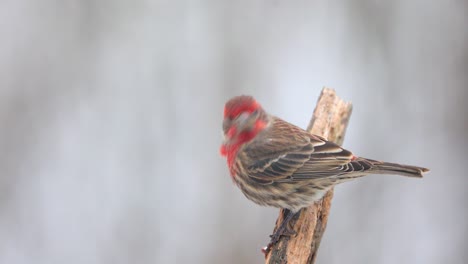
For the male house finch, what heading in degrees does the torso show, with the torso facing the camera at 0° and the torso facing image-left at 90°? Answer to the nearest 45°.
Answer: approximately 90°
